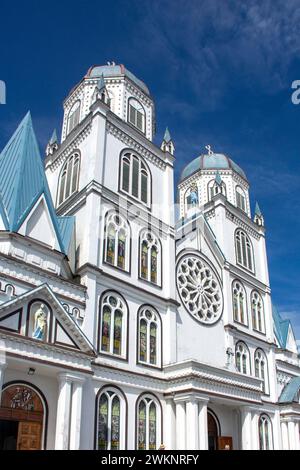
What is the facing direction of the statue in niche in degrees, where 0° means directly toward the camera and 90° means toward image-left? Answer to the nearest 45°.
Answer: approximately 315°

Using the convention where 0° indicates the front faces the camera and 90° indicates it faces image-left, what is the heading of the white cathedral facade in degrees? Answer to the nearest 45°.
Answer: approximately 315°
